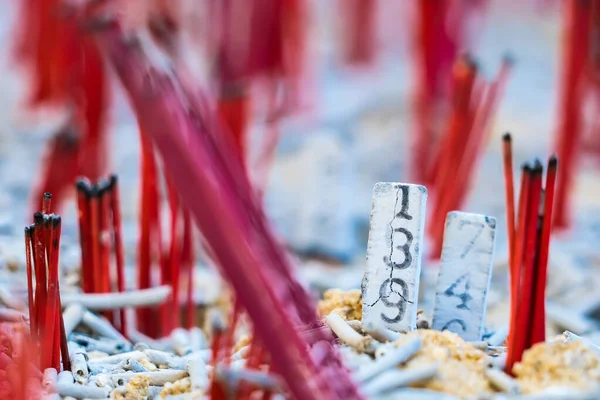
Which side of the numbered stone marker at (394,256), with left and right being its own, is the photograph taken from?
front

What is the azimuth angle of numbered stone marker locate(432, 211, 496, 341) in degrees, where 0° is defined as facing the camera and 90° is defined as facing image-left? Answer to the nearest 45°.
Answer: approximately 0°

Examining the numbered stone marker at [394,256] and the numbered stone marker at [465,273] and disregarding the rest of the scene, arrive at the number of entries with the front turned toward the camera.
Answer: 2
